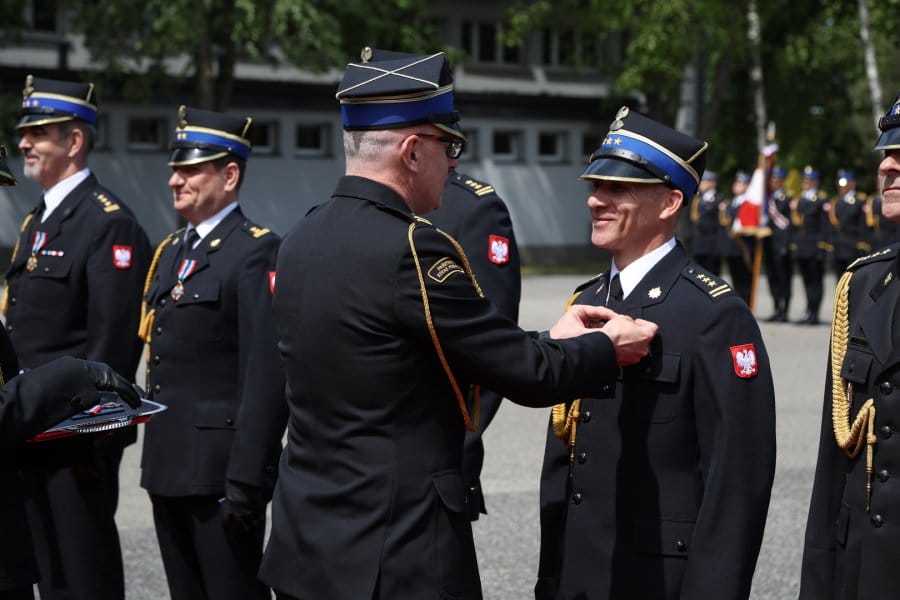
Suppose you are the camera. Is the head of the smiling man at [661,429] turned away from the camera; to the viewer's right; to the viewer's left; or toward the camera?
to the viewer's left

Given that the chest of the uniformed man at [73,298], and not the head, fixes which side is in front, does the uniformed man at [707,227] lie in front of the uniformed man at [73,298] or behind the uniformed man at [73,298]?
behind

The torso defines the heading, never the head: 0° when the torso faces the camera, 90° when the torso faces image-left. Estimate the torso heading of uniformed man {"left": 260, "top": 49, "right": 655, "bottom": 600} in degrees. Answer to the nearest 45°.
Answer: approximately 225°

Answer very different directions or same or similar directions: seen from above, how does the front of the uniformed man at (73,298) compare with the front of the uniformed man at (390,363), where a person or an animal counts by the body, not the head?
very different directions

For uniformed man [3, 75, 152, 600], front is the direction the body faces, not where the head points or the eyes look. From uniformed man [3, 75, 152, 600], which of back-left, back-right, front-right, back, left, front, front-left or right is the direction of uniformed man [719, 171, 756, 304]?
back

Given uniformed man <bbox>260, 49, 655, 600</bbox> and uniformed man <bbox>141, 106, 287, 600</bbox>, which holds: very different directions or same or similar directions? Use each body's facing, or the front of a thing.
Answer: very different directions
